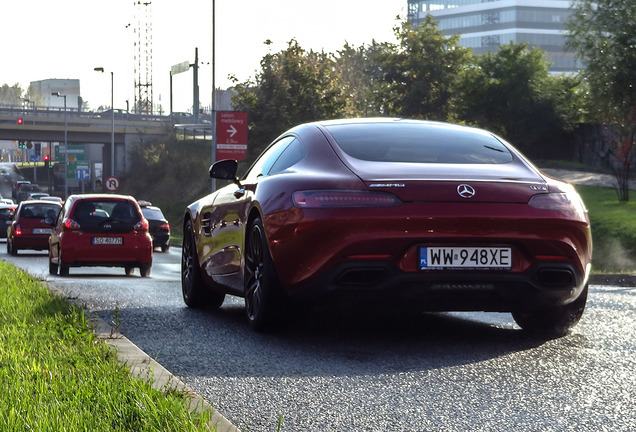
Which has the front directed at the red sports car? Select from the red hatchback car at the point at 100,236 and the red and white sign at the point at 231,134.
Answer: the red and white sign

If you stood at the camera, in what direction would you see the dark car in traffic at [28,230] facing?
facing away from the viewer

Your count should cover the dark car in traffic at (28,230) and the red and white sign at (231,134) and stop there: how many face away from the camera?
1

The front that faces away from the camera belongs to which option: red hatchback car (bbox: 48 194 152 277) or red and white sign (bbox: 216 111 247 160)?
the red hatchback car

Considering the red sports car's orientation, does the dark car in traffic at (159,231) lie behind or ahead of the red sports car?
ahead

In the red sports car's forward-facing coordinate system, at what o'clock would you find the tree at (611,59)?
The tree is roughly at 2 o'clock from the red sports car.

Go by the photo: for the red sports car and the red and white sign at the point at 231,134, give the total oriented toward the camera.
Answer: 1

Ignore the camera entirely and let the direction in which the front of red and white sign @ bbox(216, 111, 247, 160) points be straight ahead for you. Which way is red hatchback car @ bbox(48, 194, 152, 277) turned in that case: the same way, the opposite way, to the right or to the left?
the opposite way

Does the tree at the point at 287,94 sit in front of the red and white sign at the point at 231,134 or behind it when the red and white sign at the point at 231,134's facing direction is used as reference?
behind

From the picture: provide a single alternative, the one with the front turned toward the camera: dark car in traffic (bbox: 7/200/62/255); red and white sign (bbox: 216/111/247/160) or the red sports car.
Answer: the red and white sign

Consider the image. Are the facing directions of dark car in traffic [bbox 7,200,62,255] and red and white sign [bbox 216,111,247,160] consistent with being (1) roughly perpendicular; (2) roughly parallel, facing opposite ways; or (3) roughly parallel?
roughly parallel, facing opposite ways

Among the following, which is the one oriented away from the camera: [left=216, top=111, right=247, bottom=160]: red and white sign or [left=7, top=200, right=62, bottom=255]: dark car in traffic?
the dark car in traffic

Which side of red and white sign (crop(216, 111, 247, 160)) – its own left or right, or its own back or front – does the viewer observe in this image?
front

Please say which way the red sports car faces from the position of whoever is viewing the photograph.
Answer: facing away from the viewer and to the left of the viewer

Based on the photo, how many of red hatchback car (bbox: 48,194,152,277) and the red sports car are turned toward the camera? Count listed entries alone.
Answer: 0

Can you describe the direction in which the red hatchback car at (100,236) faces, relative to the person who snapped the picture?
facing away from the viewer

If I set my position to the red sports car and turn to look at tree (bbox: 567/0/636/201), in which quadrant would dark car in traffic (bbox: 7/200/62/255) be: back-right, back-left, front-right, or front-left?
front-left

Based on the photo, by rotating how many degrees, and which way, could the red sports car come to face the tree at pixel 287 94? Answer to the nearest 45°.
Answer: approximately 45° to its right

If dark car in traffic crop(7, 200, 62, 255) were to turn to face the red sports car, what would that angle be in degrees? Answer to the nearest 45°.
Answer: approximately 180°
